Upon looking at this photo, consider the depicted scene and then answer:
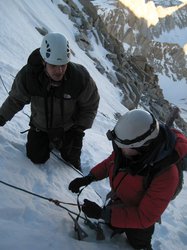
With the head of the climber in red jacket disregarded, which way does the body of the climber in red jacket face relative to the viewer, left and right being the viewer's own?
facing the viewer and to the left of the viewer
